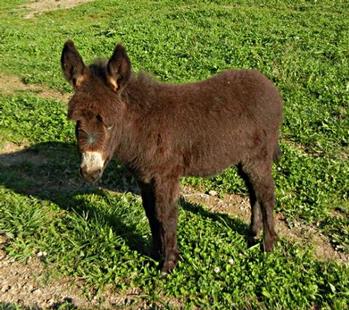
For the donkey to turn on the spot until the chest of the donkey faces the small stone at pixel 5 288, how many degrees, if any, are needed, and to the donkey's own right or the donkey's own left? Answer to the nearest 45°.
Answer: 0° — it already faces it

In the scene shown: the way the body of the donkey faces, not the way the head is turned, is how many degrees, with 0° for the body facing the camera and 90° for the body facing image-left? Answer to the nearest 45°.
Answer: approximately 45°

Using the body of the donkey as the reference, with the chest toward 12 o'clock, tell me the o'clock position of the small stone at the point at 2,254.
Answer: The small stone is roughly at 1 o'clock from the donkey.
